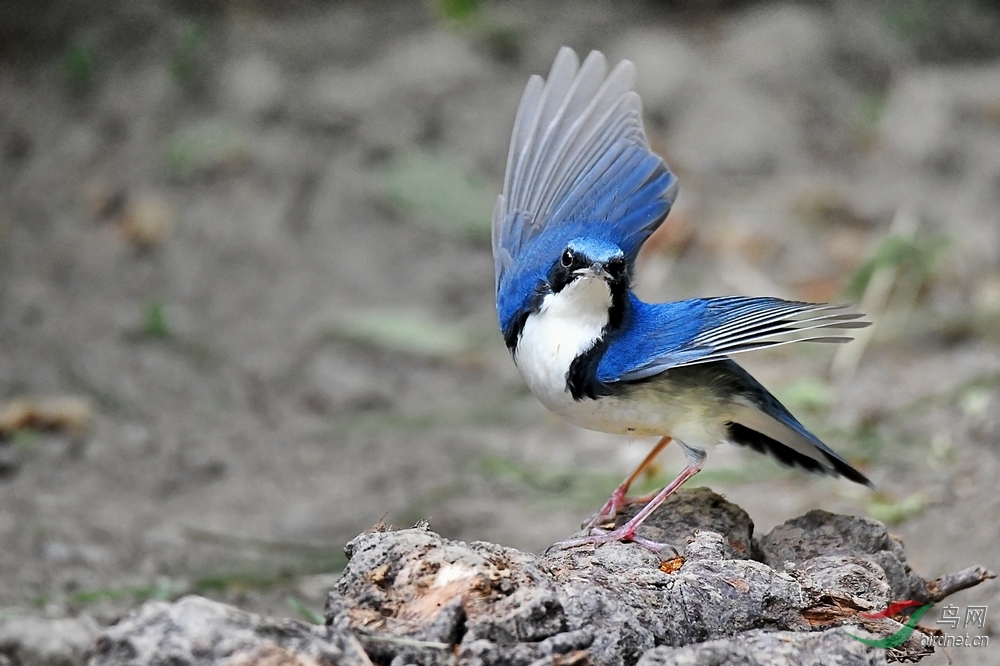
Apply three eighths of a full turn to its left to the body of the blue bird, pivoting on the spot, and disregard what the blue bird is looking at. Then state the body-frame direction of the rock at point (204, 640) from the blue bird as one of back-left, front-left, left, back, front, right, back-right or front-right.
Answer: back-right

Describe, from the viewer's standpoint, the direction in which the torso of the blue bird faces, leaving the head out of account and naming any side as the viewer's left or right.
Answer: facing the viewer and to the left of the viewer

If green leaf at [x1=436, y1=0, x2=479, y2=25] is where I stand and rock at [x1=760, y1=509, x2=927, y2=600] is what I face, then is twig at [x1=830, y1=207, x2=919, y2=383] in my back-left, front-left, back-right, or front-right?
front-left

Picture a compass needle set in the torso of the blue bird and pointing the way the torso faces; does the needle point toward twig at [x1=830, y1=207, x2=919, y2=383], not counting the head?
no

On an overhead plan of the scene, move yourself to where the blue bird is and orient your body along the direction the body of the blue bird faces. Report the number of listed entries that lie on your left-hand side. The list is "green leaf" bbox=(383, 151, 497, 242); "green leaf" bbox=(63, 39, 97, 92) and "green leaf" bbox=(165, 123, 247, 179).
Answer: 0

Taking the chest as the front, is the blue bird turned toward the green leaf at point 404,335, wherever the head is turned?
no

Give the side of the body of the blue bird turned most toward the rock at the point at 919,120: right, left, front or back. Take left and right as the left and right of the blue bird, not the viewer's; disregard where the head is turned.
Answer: back

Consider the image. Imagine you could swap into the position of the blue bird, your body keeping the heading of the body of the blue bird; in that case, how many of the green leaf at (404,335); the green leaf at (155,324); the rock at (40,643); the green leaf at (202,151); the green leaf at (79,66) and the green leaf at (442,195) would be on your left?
0

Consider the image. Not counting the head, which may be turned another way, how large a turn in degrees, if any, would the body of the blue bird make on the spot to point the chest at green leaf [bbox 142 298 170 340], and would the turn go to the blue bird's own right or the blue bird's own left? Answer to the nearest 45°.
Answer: approximately 90° to the blue bird's own right
